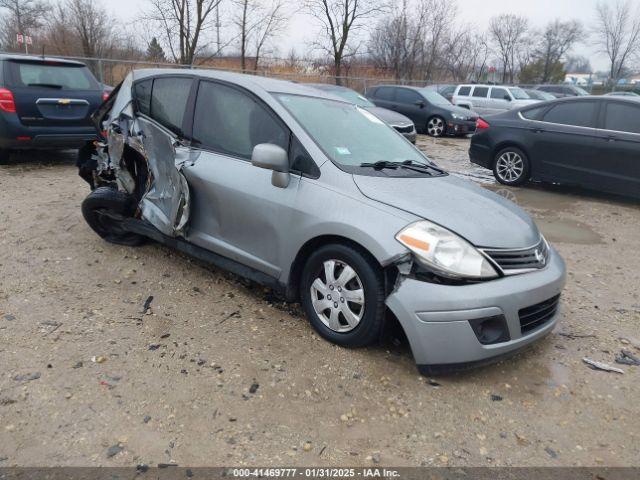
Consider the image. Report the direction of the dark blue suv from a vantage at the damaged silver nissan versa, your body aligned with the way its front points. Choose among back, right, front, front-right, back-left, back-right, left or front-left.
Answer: back

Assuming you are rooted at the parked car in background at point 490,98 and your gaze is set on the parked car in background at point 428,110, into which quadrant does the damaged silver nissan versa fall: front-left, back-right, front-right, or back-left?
front-left

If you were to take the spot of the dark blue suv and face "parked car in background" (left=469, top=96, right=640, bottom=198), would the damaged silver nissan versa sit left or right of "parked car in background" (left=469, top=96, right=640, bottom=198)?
right

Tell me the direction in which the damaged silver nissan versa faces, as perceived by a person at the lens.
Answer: facing the viewer and to the right of the viewer

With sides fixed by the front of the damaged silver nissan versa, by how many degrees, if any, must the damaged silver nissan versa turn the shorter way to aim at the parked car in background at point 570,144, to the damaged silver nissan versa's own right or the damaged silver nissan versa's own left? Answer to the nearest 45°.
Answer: approximately 90° to the damaged silver nissan versa's own left

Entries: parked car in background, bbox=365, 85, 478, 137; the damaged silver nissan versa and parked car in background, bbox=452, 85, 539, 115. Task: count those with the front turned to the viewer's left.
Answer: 0

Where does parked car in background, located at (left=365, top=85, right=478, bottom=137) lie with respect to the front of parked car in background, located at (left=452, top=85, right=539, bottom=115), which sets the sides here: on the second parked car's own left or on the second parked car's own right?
on the second parked car's own right

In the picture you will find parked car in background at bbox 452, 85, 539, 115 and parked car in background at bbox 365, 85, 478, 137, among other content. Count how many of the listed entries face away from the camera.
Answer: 0

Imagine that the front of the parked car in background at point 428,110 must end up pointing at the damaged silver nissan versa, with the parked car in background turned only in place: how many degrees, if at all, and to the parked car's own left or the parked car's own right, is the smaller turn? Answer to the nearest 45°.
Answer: approximately 45° to the parked car's own right
